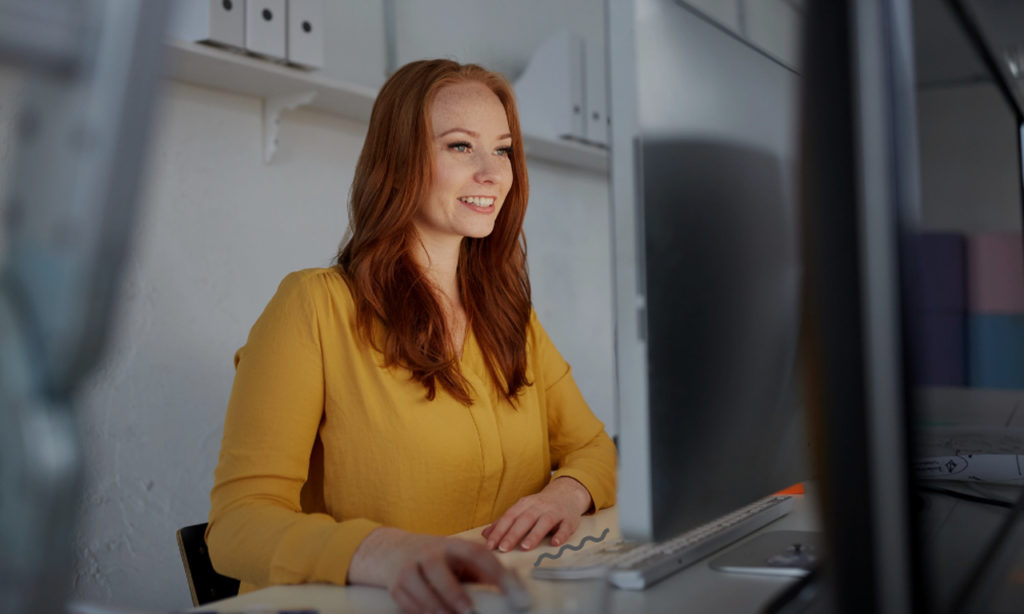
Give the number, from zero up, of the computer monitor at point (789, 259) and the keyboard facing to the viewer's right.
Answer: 0

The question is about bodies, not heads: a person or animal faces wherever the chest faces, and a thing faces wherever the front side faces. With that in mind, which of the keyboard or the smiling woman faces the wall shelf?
the keyboard

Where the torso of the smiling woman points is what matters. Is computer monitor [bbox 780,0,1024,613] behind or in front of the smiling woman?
in front

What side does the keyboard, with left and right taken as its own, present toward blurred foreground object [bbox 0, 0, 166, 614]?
left

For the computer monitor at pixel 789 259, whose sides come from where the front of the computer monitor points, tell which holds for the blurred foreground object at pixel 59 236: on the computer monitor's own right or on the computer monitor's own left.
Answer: on the computer monitor's own left

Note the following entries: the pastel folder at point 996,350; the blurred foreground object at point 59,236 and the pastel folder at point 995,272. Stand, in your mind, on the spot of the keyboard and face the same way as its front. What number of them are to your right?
2

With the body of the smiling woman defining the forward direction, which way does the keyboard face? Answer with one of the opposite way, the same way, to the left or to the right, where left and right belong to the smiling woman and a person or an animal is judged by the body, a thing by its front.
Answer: the opposite way

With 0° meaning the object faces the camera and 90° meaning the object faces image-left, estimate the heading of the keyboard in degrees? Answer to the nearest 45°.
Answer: approximately 135°

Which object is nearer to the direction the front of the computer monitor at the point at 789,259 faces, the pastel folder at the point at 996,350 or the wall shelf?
the wall shelf

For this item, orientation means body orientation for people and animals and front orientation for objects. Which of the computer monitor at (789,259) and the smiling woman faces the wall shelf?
the computer monitor

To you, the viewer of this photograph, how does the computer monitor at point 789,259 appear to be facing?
facing away from the viewer and to the left of the viewer

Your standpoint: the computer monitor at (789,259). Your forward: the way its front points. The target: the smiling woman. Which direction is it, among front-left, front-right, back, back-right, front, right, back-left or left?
front

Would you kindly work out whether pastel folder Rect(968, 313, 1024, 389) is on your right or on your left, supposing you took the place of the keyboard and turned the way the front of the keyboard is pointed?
on your right

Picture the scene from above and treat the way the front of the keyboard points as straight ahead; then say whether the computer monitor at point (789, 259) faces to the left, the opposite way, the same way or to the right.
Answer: the same way

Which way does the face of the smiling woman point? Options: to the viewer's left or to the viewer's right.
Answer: to the viewer's right

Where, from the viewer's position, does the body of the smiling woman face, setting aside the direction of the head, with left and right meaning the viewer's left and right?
facing the viewer and to the right of the viewer
